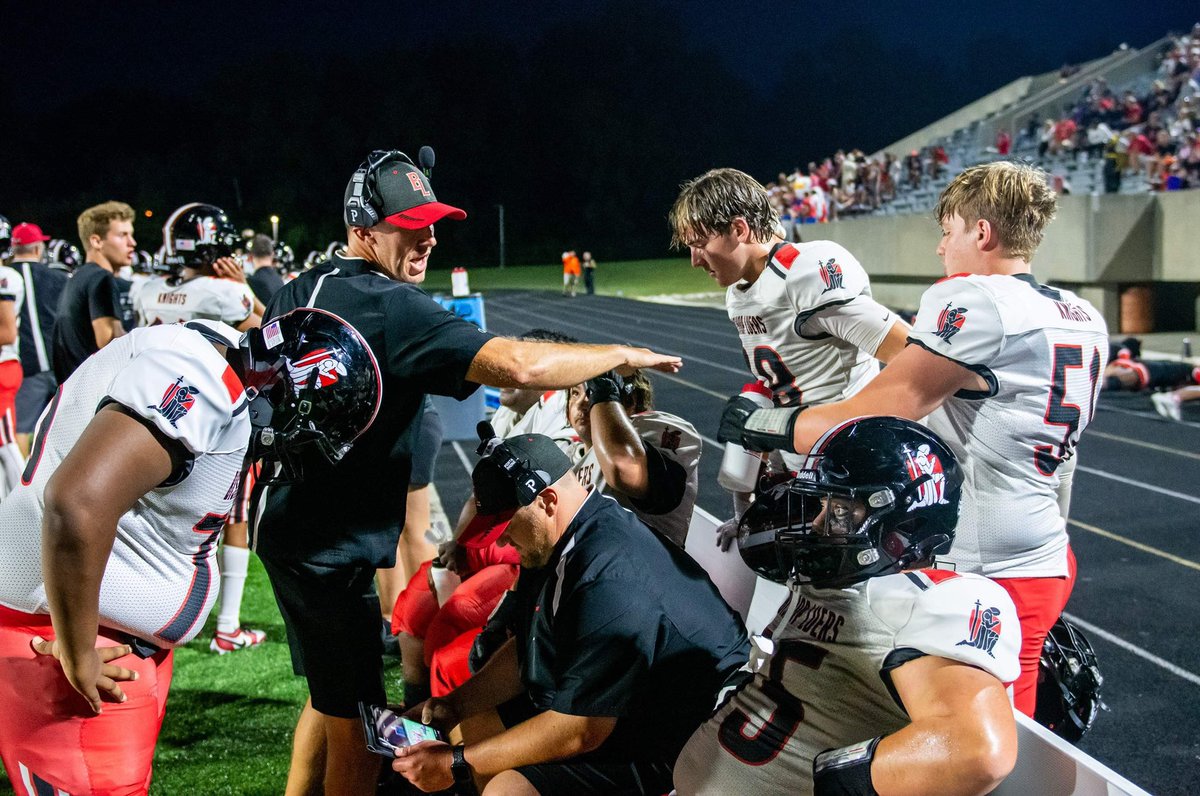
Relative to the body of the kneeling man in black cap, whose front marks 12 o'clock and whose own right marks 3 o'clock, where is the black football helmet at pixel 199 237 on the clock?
The black football helmet is roughly at 2 o'clock from the kneeling man in black cap.

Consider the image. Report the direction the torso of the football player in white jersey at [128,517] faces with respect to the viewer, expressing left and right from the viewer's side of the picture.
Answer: facing to the right of the viewer

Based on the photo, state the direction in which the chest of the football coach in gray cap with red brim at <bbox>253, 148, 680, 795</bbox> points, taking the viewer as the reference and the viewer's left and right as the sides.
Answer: facing to the right of the viewer

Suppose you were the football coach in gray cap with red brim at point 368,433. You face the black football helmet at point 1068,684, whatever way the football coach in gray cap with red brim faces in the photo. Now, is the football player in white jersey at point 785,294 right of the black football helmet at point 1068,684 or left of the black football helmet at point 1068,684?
left

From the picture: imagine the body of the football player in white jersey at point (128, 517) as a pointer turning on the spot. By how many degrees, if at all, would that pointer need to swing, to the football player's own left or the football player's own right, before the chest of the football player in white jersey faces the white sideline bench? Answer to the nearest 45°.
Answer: approximately 45° to the football player's own right

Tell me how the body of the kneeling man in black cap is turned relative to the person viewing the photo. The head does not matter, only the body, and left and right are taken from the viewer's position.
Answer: facing to the left of the viewer

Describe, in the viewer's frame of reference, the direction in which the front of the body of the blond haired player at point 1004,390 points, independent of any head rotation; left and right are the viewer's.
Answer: facing away from the viewer and to the left of the viewer

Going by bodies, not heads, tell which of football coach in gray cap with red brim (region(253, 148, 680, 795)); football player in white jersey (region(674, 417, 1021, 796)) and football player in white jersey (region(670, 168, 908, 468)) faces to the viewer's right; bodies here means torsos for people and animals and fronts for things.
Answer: the football coach in gray cap with red brim

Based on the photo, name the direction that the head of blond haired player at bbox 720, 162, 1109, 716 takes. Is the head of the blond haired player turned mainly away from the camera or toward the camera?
away from the camera

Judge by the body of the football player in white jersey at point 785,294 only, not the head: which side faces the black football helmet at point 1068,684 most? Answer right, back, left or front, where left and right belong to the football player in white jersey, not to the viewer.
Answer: left
